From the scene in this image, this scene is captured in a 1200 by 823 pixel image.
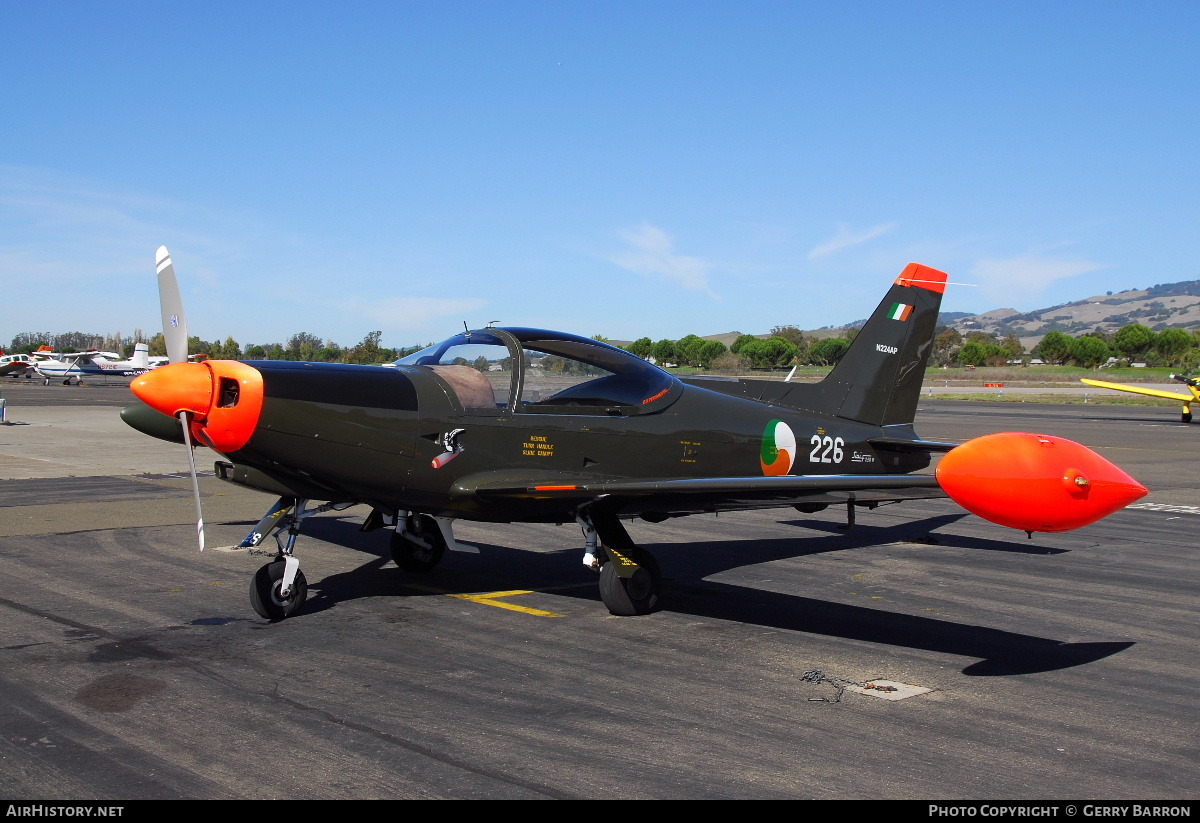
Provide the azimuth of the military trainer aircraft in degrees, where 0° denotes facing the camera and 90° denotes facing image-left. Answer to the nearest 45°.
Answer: approximately 45°
